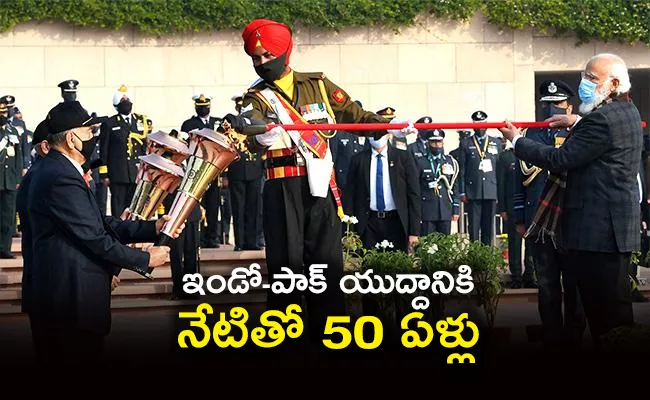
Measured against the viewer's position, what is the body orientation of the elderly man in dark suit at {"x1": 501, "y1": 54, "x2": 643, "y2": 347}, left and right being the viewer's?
facing to the left of the viewer

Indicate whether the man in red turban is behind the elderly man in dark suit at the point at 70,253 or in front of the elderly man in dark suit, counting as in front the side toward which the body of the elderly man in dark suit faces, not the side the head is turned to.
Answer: in front

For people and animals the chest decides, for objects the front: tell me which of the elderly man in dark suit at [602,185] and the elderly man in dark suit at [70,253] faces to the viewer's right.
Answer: the elderly man in dark suit at [70,253]

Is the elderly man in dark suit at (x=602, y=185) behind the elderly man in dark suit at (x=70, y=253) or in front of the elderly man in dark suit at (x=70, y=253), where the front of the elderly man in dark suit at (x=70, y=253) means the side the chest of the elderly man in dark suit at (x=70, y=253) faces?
in front

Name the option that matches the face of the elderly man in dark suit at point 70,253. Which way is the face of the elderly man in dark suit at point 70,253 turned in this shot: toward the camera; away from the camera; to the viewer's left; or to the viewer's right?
to the viewer's right

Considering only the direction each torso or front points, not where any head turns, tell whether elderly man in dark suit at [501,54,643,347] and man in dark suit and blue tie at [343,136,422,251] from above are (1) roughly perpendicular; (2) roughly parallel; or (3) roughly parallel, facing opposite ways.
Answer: roughly perpendicular

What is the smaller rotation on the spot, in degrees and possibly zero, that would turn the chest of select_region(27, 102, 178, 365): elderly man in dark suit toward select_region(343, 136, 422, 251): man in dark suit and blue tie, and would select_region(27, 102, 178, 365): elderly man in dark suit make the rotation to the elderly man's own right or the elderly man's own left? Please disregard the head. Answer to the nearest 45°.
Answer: approximately 45° to the elderly man's own left

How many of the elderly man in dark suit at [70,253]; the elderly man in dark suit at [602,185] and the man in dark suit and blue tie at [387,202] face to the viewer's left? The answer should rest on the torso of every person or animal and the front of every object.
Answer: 1

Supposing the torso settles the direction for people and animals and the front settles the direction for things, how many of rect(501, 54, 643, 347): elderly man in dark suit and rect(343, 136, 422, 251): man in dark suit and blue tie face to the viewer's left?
1

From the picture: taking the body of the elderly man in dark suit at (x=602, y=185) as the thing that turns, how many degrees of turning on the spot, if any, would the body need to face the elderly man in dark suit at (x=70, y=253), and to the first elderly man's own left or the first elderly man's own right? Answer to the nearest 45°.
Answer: approximately 45° to the first elderly man's own left

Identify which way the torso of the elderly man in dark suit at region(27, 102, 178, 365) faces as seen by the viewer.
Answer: to the viewer's right
